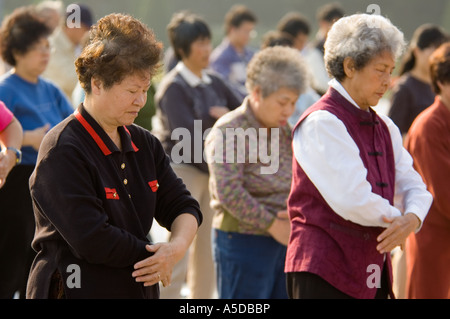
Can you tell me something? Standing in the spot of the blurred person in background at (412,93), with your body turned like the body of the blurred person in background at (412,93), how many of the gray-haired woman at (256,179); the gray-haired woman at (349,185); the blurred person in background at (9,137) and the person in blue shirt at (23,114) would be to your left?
0

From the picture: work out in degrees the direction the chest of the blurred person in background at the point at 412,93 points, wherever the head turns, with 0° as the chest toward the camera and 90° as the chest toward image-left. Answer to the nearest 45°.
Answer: approximately 315°

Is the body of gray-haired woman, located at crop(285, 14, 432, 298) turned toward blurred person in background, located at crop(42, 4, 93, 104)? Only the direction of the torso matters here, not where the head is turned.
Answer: no

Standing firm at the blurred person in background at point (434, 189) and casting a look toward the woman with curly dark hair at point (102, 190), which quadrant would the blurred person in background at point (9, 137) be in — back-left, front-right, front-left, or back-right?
front-right

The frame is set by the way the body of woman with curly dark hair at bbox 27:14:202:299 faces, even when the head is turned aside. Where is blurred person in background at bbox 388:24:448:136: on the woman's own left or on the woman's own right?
on the woman's own left

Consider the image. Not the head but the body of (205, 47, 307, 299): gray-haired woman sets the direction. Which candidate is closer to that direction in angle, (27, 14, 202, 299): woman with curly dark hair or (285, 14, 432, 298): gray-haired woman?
the gray-haired woman

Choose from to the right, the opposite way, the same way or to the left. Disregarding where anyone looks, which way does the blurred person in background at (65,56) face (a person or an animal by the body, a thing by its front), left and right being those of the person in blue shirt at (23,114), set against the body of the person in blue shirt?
the same way

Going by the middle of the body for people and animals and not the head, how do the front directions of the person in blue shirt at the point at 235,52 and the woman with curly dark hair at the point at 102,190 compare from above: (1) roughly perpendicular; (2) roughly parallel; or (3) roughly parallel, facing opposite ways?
roughly parallel

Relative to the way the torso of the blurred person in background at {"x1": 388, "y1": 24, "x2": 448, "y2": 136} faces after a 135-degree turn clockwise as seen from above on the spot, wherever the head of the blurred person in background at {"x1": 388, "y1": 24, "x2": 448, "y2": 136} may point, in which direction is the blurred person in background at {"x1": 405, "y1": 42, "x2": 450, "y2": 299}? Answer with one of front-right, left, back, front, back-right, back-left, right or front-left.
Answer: left

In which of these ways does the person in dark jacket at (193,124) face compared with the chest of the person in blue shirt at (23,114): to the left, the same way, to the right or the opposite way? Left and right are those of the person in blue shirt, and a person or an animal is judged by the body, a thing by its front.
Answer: the same way

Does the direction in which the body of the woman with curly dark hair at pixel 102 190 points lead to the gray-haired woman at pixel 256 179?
no

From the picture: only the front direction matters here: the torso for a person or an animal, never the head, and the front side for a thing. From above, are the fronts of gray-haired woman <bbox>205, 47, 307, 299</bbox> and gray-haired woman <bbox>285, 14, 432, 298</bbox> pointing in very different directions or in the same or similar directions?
same or similar directions

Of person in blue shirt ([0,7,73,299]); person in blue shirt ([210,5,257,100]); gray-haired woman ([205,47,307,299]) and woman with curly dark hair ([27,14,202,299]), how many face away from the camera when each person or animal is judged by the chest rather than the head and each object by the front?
0

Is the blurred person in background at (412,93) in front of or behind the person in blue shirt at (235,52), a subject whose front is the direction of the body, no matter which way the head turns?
in front

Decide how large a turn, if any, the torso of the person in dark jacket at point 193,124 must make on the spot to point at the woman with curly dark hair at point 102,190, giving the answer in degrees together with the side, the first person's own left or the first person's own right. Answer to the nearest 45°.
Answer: approximately 45° to the first person's own right

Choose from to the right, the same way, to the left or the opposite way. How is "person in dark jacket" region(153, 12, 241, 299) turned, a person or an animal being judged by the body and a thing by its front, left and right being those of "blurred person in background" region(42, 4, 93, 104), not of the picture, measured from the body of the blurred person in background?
the same way

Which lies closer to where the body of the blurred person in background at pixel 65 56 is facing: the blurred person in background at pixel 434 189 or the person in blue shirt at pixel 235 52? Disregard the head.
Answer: the blurred person in background
